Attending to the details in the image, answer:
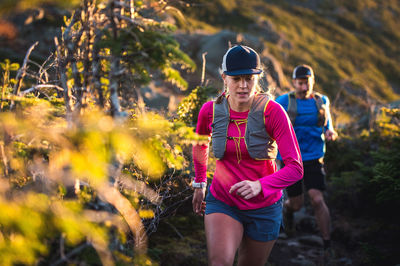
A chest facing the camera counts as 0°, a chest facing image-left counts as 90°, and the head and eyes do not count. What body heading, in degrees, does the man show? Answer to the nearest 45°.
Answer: approximately 0°

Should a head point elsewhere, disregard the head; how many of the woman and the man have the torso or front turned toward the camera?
2

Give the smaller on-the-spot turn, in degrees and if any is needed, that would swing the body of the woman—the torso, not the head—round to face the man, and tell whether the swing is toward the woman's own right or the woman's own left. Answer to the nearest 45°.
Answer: approximately 180°
